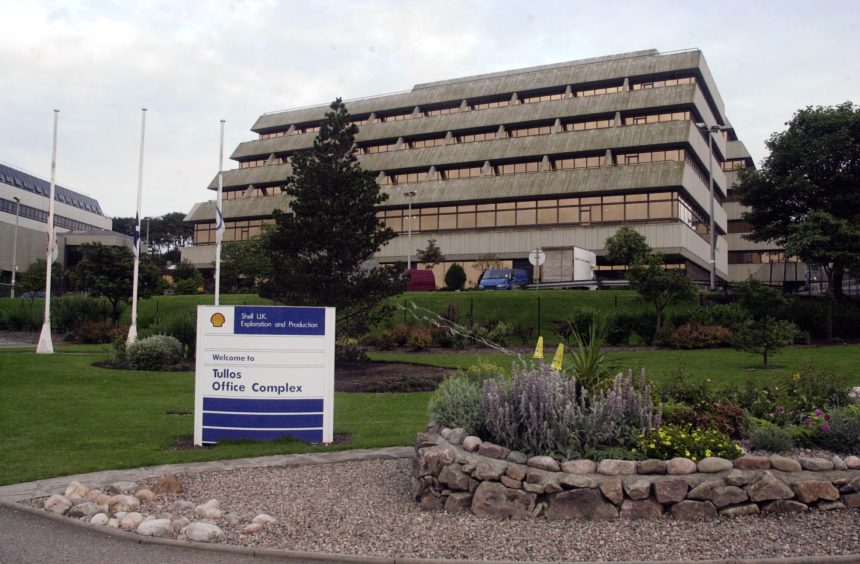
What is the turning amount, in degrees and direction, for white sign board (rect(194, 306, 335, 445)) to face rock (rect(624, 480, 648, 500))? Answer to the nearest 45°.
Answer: approximately 45° to its left

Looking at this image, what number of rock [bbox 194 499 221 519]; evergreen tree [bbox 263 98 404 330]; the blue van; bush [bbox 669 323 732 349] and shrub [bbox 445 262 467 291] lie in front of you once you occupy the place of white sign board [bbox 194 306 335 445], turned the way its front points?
1

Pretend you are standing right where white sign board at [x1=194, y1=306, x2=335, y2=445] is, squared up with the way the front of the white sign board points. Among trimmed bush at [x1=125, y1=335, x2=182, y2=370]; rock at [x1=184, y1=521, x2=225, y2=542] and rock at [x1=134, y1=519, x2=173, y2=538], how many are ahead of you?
2

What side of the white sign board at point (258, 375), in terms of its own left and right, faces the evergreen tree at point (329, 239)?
back

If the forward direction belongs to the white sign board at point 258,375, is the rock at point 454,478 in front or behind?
in front

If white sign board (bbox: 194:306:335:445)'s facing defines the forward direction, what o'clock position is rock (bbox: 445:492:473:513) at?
The rock is roughly at 11 o'clock from the white sign board.

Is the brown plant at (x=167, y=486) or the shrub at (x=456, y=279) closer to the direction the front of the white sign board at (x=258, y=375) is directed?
the brown plant

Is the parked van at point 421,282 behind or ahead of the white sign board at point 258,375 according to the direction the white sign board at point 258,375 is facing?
behind

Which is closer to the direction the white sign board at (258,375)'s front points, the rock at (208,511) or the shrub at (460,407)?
the rock

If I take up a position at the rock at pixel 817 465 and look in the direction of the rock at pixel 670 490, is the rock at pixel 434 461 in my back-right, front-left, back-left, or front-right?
front-right

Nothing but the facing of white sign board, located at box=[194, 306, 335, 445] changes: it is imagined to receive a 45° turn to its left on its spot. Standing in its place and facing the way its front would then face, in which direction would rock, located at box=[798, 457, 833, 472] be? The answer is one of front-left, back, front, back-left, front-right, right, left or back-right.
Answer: front

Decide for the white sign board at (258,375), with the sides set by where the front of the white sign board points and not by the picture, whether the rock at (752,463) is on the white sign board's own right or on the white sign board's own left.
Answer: on the white sign board's own left

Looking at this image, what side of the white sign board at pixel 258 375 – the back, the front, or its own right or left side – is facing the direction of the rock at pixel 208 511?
front

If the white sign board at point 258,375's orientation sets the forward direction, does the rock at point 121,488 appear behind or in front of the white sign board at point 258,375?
in front

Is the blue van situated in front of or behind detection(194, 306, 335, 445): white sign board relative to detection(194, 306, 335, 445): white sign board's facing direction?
behind

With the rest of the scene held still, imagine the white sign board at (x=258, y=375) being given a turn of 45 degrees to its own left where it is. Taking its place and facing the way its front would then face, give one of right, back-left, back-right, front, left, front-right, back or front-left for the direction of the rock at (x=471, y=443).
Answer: front

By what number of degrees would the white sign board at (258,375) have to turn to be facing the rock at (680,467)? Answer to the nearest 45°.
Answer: approximately 45° to its left

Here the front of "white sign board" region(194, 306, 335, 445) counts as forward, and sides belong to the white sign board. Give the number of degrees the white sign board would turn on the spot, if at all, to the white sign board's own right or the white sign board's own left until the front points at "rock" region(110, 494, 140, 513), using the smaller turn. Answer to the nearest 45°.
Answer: approximately 45° to the white sign board's own right

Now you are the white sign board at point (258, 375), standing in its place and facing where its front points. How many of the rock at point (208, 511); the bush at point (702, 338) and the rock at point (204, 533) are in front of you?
2

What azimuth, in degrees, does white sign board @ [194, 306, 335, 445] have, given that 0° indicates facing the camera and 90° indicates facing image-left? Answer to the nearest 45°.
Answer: approximately 0°

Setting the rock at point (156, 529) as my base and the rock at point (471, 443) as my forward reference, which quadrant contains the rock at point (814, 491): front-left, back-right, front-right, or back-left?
front-right
